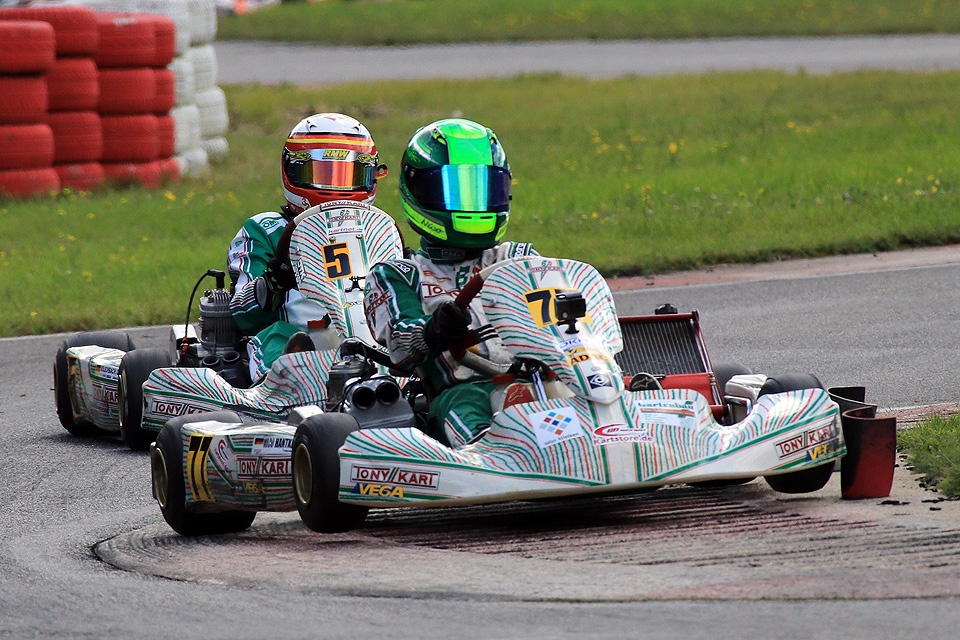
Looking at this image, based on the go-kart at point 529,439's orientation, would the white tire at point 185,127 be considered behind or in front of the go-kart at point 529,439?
behind

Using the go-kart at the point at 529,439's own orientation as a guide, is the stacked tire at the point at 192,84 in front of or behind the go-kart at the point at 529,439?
behind
